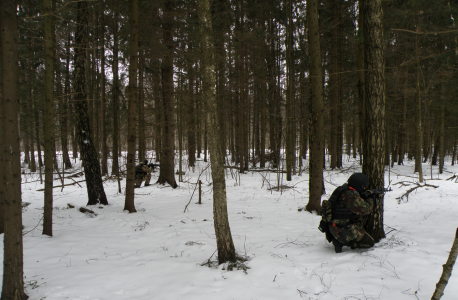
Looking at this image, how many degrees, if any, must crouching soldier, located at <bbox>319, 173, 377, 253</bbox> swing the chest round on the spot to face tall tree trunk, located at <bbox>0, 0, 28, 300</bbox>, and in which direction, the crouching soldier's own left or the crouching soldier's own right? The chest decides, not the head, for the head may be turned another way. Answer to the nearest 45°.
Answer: approximately 135° to the crouching soldier's own right

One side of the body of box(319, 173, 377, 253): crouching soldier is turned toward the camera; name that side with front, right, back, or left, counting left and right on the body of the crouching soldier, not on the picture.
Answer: right

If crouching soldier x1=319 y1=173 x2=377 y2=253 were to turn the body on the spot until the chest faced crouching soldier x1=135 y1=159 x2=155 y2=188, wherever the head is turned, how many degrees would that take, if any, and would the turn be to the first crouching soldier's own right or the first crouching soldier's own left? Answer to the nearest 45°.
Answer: approximately 135° to the first crouching soldier's own left
